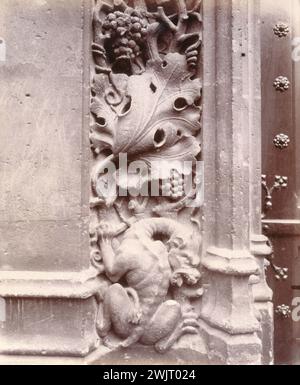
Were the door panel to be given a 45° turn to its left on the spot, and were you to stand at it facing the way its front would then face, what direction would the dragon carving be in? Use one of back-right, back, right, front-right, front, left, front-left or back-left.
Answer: right

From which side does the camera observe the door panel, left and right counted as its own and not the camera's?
front
